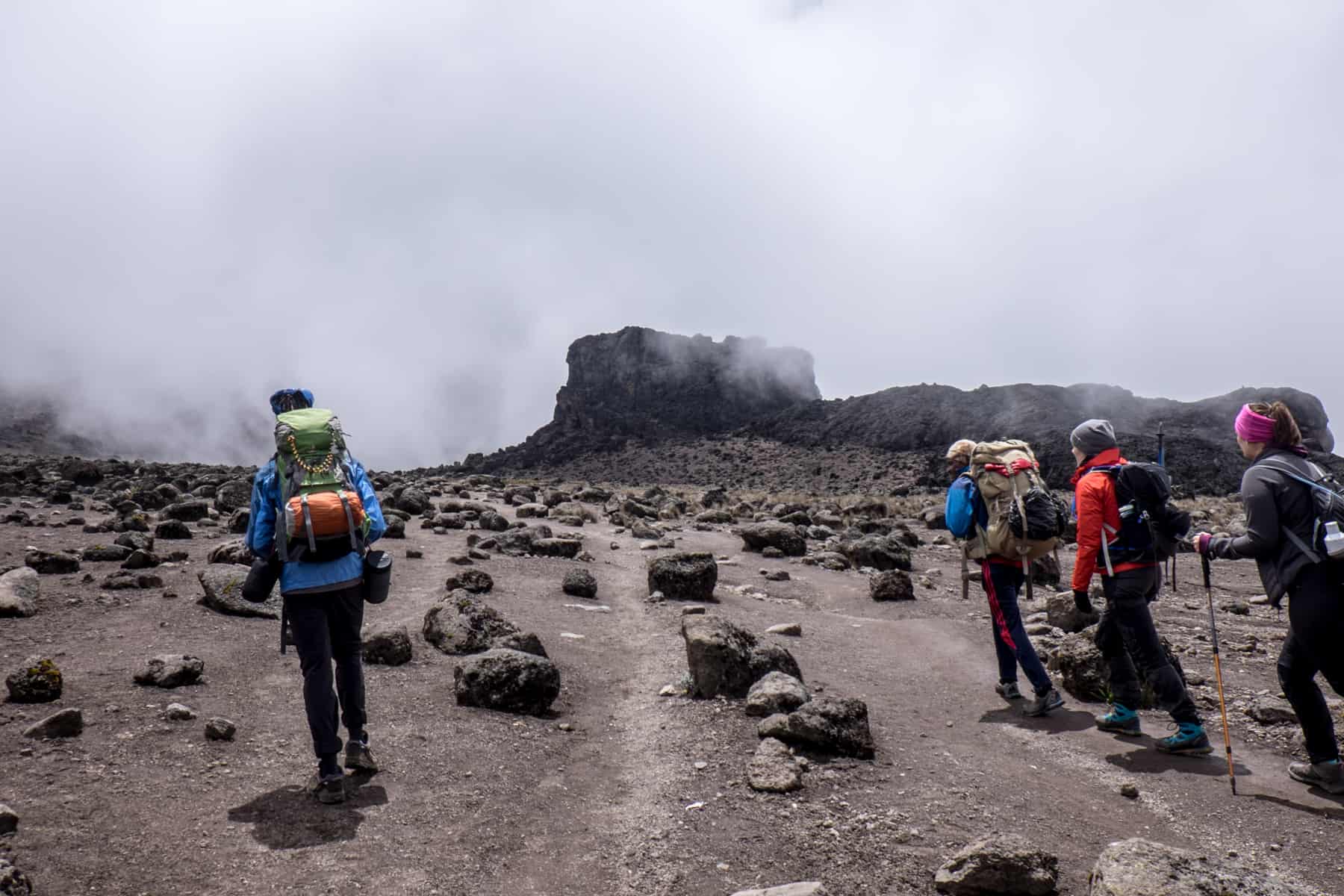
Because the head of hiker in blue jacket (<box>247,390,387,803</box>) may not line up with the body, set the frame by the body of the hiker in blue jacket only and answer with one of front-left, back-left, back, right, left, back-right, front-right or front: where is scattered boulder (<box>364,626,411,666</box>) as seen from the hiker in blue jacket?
front

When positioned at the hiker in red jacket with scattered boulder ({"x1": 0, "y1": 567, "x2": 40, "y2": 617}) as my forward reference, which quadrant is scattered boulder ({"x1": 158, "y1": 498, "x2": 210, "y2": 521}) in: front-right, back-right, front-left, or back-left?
front-right

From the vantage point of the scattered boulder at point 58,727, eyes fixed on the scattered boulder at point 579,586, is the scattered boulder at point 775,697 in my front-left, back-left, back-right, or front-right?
front-right

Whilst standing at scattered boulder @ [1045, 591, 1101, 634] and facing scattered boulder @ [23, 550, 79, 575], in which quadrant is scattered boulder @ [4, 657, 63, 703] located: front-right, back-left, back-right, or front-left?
front-left

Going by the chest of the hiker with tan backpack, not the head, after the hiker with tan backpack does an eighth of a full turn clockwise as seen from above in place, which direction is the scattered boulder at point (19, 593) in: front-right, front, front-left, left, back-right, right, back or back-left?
left

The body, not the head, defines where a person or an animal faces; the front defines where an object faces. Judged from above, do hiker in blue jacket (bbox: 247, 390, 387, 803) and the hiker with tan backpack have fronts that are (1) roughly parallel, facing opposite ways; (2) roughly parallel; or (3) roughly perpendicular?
roughly parallel

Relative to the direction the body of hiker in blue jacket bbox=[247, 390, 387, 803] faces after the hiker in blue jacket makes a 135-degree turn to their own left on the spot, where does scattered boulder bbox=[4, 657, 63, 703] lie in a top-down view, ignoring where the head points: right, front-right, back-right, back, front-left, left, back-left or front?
right

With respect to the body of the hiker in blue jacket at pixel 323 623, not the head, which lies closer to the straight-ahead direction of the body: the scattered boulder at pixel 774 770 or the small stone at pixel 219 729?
the small stone

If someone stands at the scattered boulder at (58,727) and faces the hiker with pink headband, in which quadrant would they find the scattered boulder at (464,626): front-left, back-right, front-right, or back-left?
front-left

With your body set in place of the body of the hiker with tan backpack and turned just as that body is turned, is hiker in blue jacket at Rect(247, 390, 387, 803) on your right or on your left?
on your left

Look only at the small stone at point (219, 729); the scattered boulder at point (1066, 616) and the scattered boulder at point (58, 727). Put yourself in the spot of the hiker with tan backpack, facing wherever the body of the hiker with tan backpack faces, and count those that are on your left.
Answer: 2

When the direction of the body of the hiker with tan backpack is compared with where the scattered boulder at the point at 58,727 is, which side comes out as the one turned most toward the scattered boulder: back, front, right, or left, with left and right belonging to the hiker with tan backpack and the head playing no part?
left

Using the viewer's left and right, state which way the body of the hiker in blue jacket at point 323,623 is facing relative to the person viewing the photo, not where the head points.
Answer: facing away from the viewer
